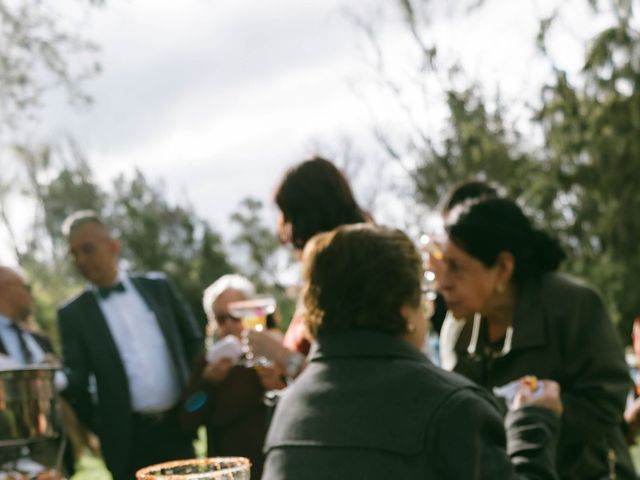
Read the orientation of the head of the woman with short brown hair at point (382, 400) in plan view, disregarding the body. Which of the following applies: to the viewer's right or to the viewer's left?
to the viewer's right

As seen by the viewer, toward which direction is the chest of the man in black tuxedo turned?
toward the camera

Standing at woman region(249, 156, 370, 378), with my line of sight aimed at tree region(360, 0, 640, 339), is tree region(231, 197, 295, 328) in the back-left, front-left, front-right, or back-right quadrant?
front-left

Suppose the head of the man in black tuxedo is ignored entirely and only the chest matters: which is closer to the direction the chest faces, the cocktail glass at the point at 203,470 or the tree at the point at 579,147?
the cocktail glass

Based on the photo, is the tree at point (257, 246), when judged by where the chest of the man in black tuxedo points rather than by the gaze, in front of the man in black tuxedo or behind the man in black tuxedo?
behind

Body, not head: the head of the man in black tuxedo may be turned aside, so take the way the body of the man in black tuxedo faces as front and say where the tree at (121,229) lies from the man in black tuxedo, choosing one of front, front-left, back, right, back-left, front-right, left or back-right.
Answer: back

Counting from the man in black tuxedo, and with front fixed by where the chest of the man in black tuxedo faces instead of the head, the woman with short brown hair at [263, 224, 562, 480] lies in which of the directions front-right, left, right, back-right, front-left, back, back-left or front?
front

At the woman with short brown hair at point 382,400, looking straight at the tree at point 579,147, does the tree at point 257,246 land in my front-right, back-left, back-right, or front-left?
front-left

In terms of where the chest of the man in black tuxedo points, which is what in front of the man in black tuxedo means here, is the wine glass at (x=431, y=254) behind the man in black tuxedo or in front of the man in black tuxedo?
in front
